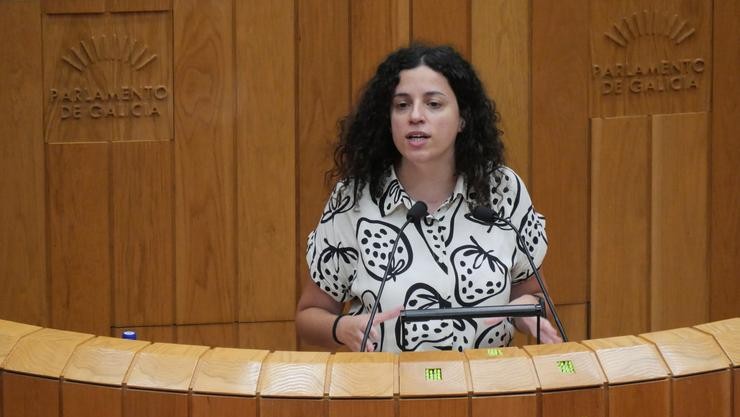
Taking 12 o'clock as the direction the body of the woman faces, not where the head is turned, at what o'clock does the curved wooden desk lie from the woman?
The curved wooden desk is roughly at 12 o'clock from the woman.

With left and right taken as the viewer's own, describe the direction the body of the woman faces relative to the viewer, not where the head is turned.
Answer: facing the viewer

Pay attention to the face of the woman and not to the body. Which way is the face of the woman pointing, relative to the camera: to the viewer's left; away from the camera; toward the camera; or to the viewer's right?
toward the camera
